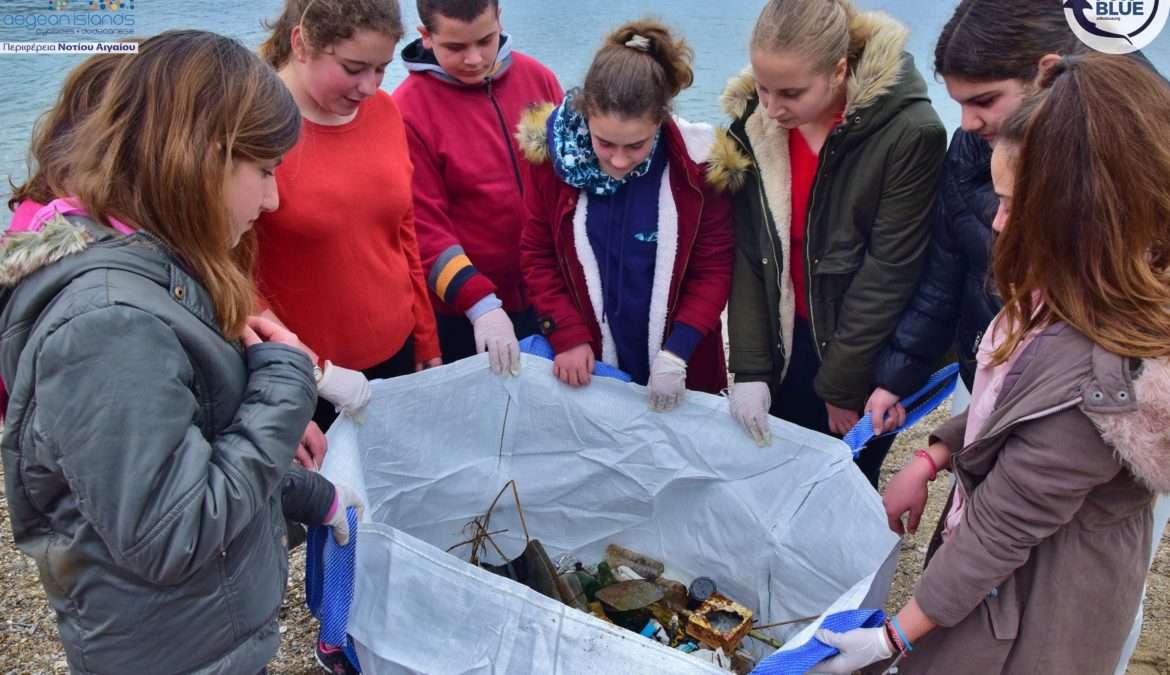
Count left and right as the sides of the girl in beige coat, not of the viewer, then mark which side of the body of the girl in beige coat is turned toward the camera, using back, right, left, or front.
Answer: left

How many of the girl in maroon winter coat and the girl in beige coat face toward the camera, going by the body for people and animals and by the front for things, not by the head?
1

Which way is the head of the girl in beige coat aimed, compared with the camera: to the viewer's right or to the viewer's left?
to the viewer's left

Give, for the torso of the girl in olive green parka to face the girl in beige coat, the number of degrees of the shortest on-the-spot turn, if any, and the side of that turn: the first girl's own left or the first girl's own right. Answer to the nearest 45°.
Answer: approximately 90° to the first girl's own left

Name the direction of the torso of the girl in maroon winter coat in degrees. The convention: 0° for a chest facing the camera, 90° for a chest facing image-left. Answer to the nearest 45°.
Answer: approximately 0°
